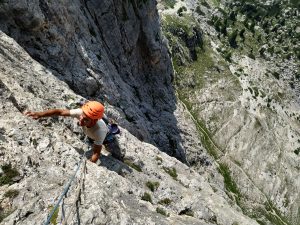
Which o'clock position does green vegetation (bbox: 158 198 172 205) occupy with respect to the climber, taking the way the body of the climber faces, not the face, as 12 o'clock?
The green vegetation is roughly at 7 o'clock from the climber.

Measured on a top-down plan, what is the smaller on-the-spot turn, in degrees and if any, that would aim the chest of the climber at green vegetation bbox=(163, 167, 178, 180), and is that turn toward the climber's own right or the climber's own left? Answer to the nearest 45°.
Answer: approximately 180°

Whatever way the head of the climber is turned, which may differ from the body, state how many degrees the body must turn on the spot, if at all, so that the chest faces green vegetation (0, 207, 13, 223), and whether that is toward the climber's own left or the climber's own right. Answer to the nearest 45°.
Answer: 0° — they already face it

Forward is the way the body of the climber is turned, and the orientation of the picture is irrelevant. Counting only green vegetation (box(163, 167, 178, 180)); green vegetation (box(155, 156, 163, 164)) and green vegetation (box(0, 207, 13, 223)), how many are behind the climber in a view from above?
2

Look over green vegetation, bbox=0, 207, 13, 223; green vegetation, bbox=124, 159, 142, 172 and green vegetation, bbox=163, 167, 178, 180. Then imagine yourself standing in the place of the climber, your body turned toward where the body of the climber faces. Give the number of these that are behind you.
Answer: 2

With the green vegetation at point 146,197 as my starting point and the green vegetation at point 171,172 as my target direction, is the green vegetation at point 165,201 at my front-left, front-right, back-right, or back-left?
front-right

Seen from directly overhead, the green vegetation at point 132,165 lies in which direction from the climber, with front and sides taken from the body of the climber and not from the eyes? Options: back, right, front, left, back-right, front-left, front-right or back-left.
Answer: back

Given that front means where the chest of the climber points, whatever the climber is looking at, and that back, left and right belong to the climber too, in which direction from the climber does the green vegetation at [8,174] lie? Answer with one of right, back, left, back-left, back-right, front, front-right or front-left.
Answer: front

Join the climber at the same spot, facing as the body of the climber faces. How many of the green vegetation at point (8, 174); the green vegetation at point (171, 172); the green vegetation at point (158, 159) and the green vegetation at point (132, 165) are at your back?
3

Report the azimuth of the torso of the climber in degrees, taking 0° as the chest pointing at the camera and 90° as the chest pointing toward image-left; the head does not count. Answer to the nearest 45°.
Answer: approximately 45°
